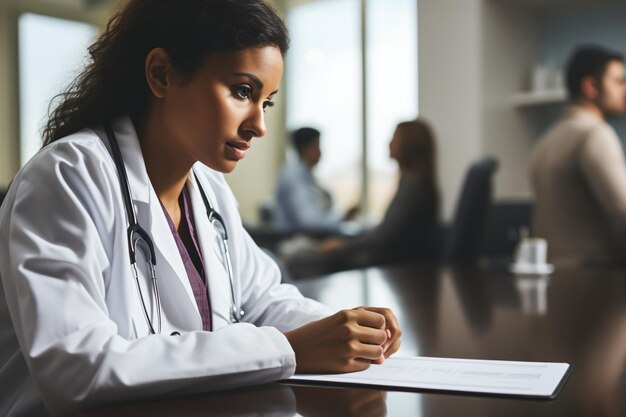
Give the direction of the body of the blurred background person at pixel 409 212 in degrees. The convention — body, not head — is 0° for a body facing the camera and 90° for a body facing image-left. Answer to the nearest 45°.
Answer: approximately 90°

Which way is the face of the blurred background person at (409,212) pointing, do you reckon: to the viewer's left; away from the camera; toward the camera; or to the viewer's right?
to the viewer's left

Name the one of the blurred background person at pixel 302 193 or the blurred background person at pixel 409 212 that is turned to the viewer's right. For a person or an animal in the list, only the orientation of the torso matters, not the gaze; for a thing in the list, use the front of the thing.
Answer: the blurred background person at pixel 302 193

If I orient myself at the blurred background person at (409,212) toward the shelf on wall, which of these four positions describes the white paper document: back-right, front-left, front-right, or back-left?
back-right

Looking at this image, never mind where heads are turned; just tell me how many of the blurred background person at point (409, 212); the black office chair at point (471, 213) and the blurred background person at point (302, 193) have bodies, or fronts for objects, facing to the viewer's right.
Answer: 1
